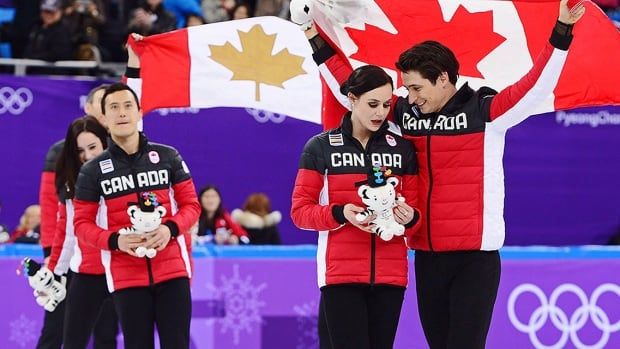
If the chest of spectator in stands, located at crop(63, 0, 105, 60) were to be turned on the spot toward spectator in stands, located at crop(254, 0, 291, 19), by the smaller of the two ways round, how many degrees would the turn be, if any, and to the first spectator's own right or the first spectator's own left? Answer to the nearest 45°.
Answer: approximately 90° to the first spectator's own left

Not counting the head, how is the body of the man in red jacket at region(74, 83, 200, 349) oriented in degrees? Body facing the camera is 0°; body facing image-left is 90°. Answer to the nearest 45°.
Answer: approximately 0°

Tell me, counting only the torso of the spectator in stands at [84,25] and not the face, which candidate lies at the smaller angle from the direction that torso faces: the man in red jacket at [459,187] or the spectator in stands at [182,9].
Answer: the man in red jacket

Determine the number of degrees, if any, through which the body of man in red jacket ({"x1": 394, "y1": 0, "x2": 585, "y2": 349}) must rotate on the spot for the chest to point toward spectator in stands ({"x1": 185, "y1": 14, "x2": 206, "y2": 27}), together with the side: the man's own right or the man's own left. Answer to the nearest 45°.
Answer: approximately 90° to the man's own right

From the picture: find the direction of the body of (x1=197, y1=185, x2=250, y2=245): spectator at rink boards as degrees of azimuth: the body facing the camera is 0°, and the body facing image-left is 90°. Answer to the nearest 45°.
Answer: approximately 0°

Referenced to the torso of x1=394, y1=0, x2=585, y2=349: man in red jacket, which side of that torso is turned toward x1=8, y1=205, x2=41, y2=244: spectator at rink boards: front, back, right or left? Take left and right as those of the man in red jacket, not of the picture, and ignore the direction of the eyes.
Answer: right
